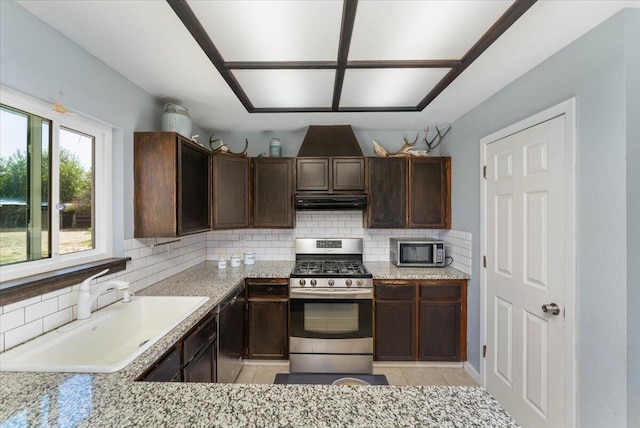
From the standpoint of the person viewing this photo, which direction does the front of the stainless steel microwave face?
facing the viewer

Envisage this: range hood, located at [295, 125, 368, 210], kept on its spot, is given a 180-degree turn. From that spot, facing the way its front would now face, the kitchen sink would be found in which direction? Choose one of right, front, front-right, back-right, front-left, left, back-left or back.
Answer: back-left

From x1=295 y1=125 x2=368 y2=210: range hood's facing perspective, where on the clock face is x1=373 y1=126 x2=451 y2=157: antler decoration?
The antler decoration is roughly at 9 o'clock from the range hood.

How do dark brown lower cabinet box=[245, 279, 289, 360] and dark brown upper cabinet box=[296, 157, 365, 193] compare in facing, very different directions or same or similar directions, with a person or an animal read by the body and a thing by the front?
same or similar directions

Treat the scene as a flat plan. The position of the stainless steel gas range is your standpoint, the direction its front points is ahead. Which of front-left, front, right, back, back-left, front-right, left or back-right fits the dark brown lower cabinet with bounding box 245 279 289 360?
right

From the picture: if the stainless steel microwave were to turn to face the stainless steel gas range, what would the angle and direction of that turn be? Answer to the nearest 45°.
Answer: approximately 45° to its right

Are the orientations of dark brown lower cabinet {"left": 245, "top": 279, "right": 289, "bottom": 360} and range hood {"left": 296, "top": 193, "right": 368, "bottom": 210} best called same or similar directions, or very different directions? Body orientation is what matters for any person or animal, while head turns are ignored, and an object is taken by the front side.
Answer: same or similar directions

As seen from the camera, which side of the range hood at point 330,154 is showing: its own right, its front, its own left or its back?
front

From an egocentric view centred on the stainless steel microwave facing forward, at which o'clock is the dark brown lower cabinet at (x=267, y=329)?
The dark brown lower cabinet is roughly at 2 o'clock from the stainless steel microwave.

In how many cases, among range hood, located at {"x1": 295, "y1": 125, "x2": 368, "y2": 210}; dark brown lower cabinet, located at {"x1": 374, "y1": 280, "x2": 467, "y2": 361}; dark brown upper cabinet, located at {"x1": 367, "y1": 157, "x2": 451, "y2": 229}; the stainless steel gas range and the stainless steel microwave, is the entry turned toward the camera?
5

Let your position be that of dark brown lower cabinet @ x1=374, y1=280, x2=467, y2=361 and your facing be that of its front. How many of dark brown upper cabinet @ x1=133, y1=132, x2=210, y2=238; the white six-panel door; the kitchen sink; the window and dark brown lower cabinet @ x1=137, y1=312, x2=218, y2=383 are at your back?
0

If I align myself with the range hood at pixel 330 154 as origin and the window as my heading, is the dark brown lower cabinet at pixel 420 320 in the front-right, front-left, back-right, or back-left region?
back-left

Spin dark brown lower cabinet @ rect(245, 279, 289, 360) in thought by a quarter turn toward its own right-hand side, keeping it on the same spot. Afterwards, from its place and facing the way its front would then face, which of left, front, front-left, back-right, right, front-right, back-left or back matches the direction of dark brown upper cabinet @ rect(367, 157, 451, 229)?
back

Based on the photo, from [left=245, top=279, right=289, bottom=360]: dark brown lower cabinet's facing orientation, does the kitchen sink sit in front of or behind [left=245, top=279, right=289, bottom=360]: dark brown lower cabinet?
in front

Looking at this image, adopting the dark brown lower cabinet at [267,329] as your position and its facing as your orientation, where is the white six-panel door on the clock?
The white six-panel door is roughly at 10 o'clock from the dark brown lower cabinet.

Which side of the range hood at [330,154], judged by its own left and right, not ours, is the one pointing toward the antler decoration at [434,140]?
left

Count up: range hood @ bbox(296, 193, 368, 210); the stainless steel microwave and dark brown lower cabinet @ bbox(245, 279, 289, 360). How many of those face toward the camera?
3
